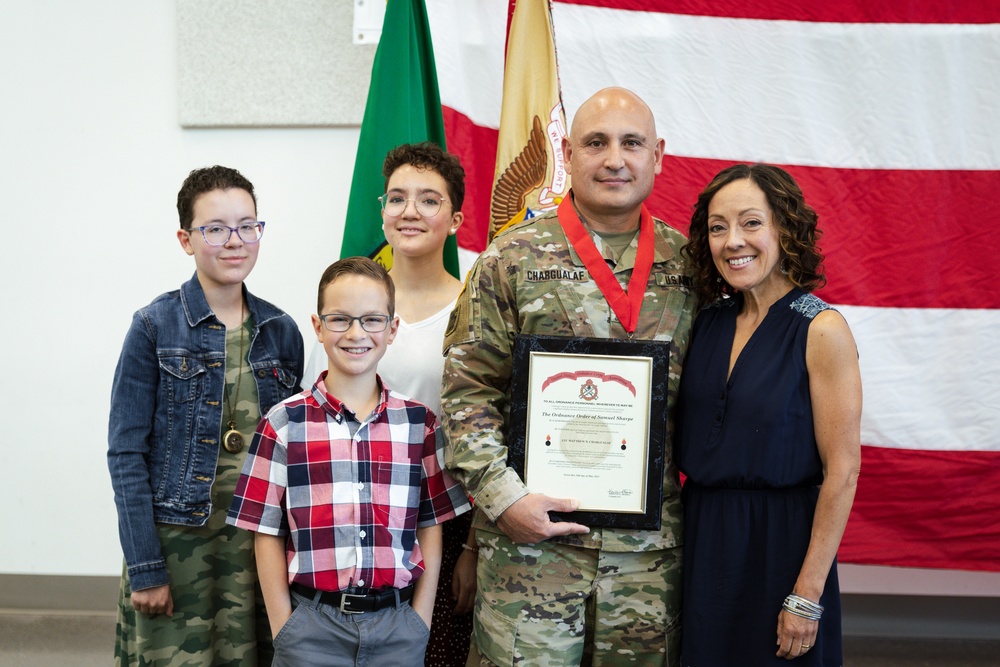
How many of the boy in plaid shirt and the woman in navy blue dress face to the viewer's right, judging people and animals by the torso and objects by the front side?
0

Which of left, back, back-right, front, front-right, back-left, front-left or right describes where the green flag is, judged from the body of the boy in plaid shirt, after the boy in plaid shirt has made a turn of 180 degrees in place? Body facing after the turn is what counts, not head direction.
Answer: front

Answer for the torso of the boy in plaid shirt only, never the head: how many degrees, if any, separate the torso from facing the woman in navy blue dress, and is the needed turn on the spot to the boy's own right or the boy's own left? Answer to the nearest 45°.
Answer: approximately 90° to the boy's own left

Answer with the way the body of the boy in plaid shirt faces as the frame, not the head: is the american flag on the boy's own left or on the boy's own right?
on the boy's own left

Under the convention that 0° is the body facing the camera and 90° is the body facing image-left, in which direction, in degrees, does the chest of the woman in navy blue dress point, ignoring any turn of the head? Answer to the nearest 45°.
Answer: approximately 45°

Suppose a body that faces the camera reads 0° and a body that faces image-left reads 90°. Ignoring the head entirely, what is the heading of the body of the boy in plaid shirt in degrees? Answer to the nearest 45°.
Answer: approximately 0°

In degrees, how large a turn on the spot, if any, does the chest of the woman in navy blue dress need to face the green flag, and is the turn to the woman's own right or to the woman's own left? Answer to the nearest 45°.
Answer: approximately 90° to the woman's own right
